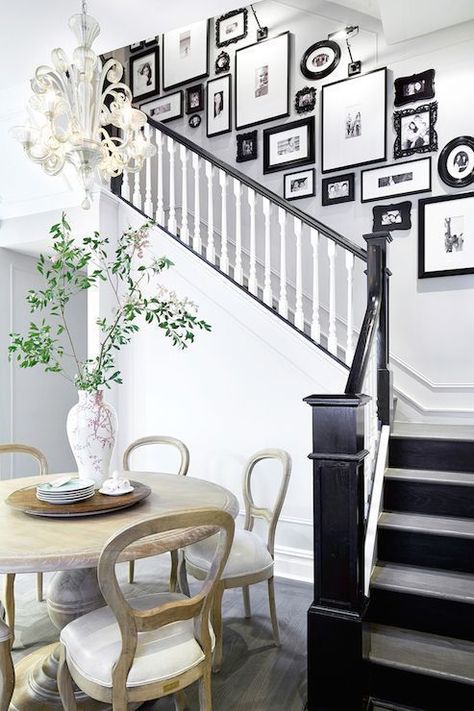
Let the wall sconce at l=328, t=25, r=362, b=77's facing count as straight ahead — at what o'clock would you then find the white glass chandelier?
The white glass chandelier is roughly at 12 o'clock from the wall sconce.

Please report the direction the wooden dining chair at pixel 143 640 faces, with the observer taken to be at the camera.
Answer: facing away from the viewer and to the left of the viewer

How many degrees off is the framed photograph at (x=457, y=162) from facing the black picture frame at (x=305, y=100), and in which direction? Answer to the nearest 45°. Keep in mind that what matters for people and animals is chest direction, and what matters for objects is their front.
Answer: approximately 90° to its right

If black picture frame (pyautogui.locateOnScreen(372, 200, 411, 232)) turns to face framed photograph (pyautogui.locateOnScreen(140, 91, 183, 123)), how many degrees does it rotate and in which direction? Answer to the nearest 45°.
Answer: approximately 45° to its right

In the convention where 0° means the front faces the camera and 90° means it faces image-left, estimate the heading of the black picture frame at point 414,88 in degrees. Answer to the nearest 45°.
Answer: approximately 45°

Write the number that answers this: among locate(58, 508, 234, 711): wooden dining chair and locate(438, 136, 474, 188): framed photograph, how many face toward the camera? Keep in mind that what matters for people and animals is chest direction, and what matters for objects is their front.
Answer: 1

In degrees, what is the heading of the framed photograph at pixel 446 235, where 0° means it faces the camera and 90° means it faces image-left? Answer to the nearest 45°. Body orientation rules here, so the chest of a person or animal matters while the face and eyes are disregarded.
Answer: approximately 45°

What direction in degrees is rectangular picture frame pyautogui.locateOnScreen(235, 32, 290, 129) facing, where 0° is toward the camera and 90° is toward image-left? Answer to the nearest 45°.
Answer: approximately 45°
